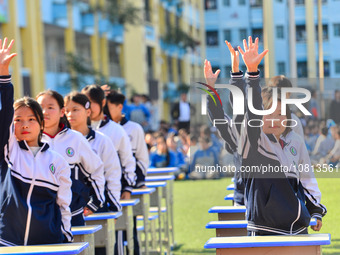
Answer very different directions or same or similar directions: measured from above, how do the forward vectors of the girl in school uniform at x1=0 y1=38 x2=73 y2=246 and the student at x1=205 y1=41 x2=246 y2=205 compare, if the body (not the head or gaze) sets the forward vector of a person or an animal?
same or similar directions

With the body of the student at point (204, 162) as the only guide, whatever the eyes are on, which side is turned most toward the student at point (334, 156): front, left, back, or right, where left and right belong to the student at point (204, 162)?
left

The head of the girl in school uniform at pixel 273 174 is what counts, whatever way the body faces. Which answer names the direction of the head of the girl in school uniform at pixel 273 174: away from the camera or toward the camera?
toward the camera

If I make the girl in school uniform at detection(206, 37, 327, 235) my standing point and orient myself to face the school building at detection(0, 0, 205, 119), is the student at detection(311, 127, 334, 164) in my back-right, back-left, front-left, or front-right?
front-right

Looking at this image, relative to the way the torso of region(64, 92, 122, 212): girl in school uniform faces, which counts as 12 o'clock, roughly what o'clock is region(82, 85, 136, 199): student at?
The student is roughly at 5 o'clock from the girl in school uniform.

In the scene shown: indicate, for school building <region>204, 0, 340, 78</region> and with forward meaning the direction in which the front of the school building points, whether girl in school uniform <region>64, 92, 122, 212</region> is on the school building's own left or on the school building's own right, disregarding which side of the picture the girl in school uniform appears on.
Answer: on the school building's own right

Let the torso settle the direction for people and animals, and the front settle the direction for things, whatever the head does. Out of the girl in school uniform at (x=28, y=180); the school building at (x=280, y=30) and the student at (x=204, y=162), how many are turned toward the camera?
3

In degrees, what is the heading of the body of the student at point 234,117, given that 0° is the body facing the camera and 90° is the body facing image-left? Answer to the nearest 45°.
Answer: approximately 0°

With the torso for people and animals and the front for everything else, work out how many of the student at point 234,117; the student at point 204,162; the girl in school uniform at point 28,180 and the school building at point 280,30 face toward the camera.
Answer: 4

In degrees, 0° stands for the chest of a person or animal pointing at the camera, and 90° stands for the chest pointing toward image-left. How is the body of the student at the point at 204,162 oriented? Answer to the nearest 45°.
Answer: approximately 0°

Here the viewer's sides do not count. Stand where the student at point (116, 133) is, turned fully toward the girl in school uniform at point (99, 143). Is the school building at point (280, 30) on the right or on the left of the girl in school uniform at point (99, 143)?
left

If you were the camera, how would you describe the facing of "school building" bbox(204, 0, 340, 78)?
facing the viewer

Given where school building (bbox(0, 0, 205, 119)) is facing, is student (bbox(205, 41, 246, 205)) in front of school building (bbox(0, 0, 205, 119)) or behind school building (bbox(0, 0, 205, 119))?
in front

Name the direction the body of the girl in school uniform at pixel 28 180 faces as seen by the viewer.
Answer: toward the camera
